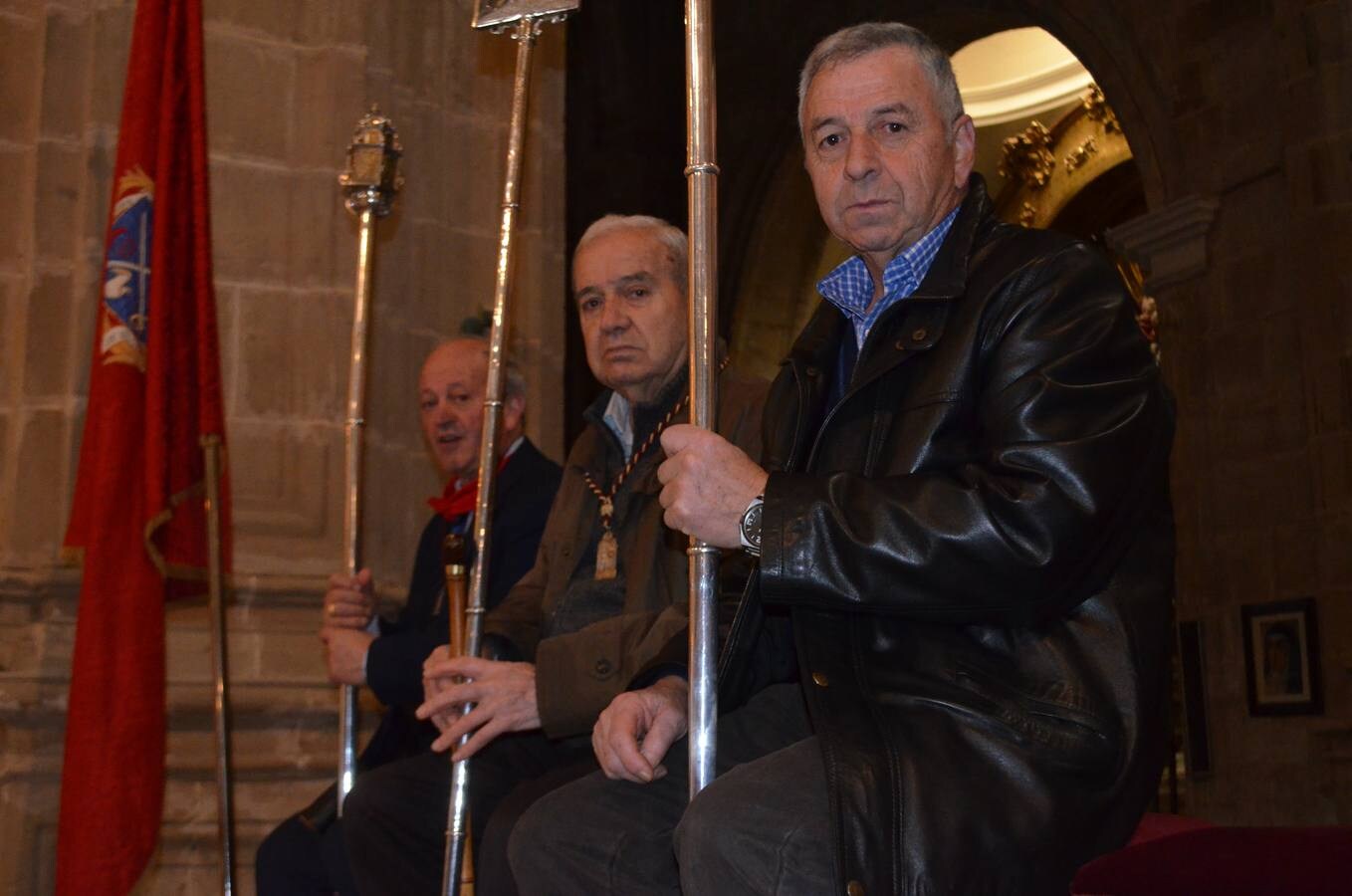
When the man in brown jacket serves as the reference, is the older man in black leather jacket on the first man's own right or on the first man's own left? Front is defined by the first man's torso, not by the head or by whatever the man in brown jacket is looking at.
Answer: on the first man's own left

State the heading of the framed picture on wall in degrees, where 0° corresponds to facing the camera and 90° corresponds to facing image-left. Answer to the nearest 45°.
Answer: approximately 0°

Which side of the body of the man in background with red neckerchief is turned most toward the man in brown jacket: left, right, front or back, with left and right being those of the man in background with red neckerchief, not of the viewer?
left

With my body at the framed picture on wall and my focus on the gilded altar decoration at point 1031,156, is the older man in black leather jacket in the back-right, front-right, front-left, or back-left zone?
back-left

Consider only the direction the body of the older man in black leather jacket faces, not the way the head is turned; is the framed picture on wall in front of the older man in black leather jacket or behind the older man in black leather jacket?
behind

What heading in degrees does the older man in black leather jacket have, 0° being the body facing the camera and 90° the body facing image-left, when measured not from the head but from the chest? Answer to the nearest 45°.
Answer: approximately 45°

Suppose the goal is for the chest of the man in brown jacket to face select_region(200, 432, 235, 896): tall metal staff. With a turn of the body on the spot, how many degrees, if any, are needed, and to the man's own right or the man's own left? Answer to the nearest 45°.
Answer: approximately 90° to the man's own right

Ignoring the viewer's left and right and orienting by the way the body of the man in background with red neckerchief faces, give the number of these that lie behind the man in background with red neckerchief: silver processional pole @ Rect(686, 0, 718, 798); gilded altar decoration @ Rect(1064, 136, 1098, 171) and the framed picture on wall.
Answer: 2

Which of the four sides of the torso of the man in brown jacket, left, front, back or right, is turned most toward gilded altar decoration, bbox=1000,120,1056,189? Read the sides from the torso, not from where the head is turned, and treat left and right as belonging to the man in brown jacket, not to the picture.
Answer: back

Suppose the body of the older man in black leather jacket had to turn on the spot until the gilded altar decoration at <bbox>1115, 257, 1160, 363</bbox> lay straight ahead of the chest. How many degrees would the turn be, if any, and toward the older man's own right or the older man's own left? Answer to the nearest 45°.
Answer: approximately 135° to the older man's own right
